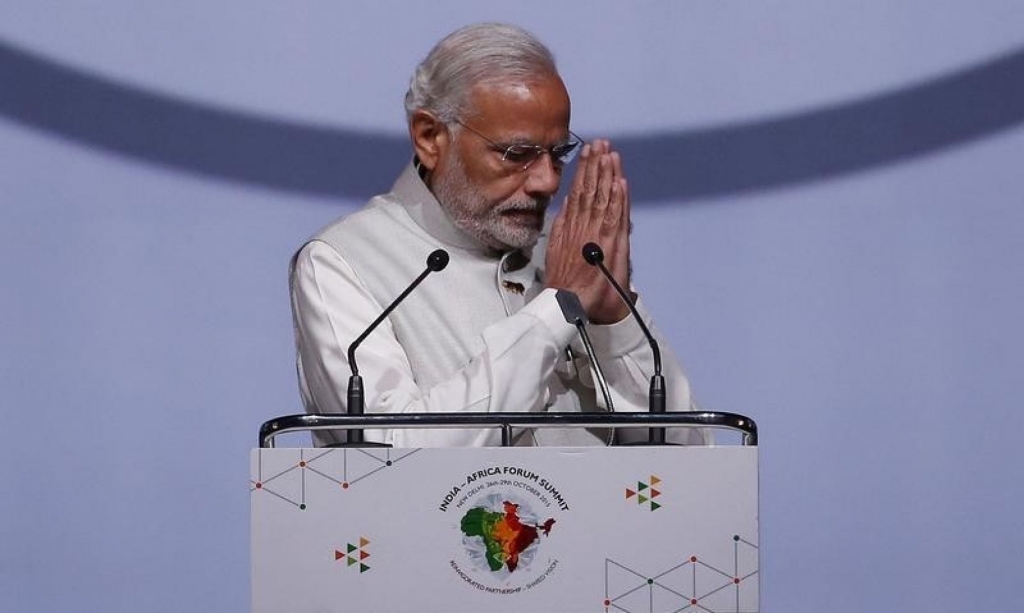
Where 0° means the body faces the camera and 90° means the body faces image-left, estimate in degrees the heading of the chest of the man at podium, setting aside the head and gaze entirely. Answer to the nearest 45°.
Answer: approximately 315°

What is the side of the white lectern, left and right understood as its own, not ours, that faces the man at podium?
back

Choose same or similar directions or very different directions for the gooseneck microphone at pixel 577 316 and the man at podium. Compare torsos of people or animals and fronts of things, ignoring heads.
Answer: very different directions

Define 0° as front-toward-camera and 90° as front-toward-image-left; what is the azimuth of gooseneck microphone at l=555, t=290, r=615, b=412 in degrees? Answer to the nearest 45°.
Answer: approximately 135°

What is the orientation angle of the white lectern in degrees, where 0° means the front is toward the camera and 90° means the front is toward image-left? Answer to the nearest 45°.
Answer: approximately 0°
